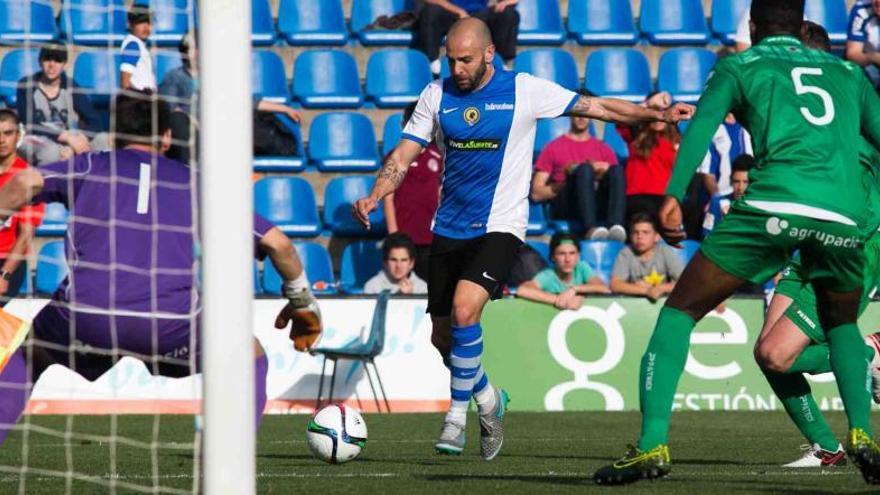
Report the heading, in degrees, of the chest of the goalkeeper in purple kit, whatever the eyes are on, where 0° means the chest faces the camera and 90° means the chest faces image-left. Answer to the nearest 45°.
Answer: approximately 180°

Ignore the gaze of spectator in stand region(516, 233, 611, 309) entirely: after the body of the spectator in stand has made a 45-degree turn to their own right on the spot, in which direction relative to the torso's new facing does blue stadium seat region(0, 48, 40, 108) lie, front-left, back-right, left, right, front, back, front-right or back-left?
front-right

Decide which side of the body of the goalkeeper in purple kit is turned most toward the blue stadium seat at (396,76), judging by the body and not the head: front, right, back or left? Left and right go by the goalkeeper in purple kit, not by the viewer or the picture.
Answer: front

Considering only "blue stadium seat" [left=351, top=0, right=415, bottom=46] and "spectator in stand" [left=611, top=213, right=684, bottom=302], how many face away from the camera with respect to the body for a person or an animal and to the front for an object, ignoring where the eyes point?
0

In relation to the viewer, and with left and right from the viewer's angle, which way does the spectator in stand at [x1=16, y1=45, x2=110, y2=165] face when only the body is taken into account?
facing the viewer

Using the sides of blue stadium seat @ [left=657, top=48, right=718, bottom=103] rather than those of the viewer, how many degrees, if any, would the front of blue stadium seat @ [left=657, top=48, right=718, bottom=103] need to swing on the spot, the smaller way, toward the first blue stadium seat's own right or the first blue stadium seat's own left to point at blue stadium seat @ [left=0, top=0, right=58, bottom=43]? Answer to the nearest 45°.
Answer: approximately 90° to the first blue stadium seat's own right

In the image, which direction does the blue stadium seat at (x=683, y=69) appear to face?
toward the camera

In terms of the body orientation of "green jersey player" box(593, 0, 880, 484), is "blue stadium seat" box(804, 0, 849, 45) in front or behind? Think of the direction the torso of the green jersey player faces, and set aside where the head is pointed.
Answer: in front

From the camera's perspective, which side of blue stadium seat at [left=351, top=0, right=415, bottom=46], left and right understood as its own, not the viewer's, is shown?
front

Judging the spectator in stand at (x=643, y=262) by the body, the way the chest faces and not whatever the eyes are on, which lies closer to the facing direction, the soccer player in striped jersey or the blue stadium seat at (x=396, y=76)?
the soccer player in striped jersey

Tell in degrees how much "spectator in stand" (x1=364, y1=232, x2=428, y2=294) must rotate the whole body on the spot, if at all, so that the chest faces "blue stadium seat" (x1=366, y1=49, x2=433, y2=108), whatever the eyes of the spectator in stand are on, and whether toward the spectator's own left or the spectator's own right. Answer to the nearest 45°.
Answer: approximately 180°

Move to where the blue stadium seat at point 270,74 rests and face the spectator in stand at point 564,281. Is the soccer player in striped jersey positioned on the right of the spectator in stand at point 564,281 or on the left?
right
